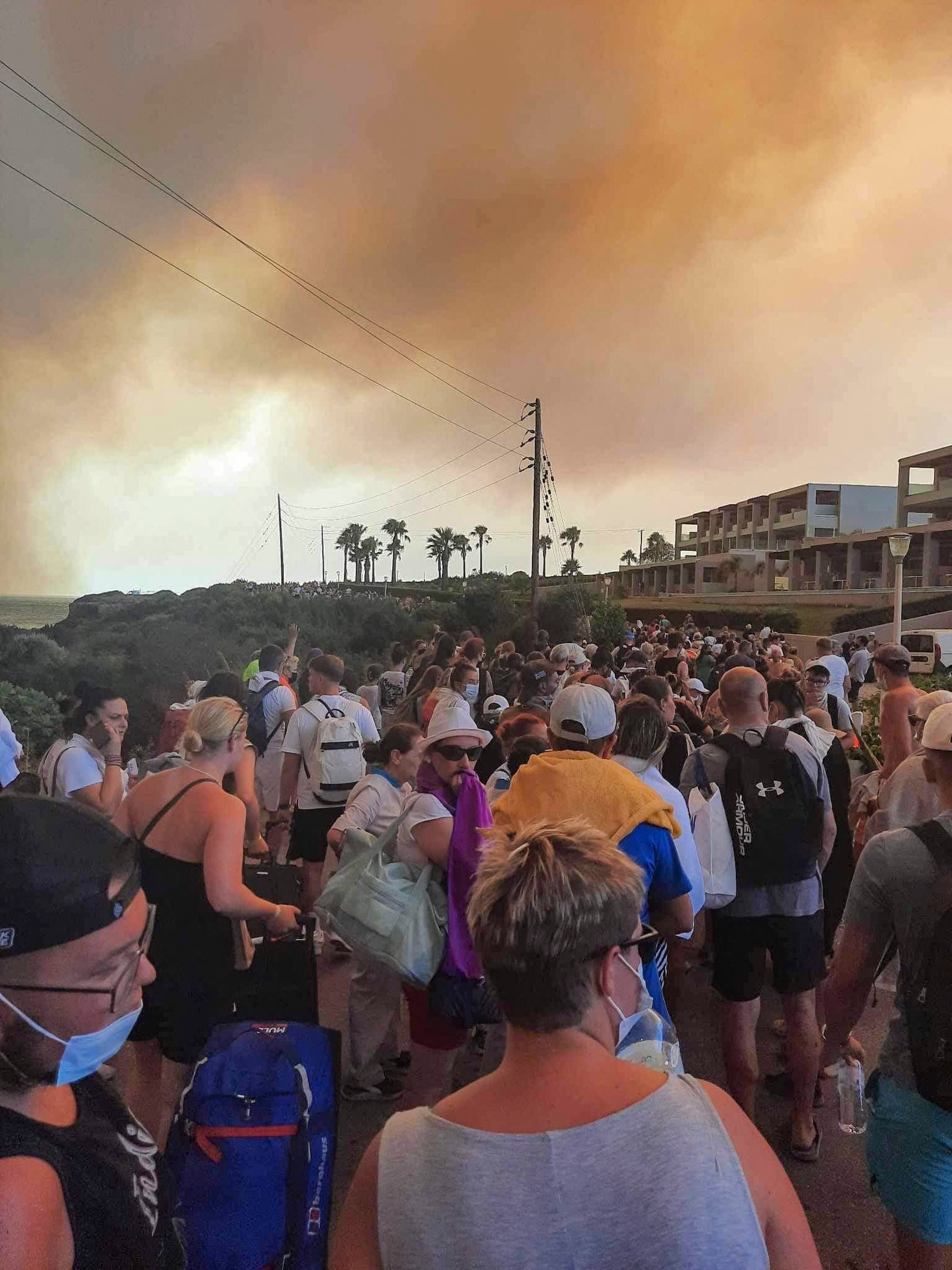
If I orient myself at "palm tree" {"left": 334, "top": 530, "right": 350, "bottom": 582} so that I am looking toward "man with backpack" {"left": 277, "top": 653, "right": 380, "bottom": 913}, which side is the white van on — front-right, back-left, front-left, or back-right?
front-left

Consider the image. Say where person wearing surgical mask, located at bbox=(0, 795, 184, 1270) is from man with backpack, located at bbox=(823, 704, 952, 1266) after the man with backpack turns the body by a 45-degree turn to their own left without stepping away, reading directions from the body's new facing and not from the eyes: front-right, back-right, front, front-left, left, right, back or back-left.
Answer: left

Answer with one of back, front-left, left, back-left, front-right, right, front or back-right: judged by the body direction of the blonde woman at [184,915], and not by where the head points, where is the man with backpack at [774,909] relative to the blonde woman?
front-right

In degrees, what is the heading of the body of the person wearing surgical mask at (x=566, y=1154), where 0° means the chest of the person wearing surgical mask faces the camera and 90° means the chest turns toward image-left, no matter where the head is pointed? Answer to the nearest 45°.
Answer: approximately 180°

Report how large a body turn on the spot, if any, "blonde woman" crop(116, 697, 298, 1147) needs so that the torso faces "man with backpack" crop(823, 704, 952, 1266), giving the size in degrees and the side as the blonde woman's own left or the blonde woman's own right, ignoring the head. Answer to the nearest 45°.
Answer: approximately 90° to the blonde woman's own right

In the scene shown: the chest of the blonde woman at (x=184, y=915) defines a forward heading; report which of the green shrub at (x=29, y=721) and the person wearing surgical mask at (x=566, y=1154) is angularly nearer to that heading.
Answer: the green shrub

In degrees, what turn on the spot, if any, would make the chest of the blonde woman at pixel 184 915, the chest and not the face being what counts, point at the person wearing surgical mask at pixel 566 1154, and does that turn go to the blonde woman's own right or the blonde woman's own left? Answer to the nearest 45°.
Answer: approximately 135° to the blonde woman's own right

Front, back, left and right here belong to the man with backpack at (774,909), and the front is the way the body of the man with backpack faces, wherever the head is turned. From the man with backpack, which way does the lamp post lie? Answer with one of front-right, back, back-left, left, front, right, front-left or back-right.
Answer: front

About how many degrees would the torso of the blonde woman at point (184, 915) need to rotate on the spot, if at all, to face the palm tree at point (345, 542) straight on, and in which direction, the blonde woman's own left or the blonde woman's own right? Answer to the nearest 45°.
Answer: approximately 45° to the blonde woman's own left

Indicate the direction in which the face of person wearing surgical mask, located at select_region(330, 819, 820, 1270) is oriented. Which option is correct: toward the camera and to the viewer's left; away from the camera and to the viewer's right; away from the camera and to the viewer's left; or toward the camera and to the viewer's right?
away from the camera and to the viewer's right

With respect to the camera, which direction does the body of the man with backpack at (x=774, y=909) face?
away from the camera

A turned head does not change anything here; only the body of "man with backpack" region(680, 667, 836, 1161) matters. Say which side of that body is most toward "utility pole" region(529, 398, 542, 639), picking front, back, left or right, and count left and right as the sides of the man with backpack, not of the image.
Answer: front

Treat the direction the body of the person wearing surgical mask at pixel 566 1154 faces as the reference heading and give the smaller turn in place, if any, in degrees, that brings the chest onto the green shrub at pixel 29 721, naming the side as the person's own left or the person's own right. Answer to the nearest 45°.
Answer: approximately 45° to the person's own left

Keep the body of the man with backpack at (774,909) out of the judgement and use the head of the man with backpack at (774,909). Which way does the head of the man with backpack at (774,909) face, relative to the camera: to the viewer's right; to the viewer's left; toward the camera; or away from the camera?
away from the camera

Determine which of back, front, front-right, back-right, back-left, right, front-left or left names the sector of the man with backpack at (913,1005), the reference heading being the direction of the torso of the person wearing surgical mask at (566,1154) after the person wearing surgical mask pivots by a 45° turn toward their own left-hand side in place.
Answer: right

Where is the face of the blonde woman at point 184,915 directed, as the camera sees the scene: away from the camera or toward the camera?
away from the camera

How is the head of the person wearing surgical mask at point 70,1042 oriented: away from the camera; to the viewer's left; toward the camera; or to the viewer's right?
to the viewer's right

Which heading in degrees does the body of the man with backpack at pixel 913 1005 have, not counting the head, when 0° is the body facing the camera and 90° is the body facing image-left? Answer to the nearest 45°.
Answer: approximately 180°

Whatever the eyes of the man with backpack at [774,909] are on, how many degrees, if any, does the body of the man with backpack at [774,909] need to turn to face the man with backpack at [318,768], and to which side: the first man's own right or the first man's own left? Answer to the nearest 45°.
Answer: approximately 90° to the first man's own left
